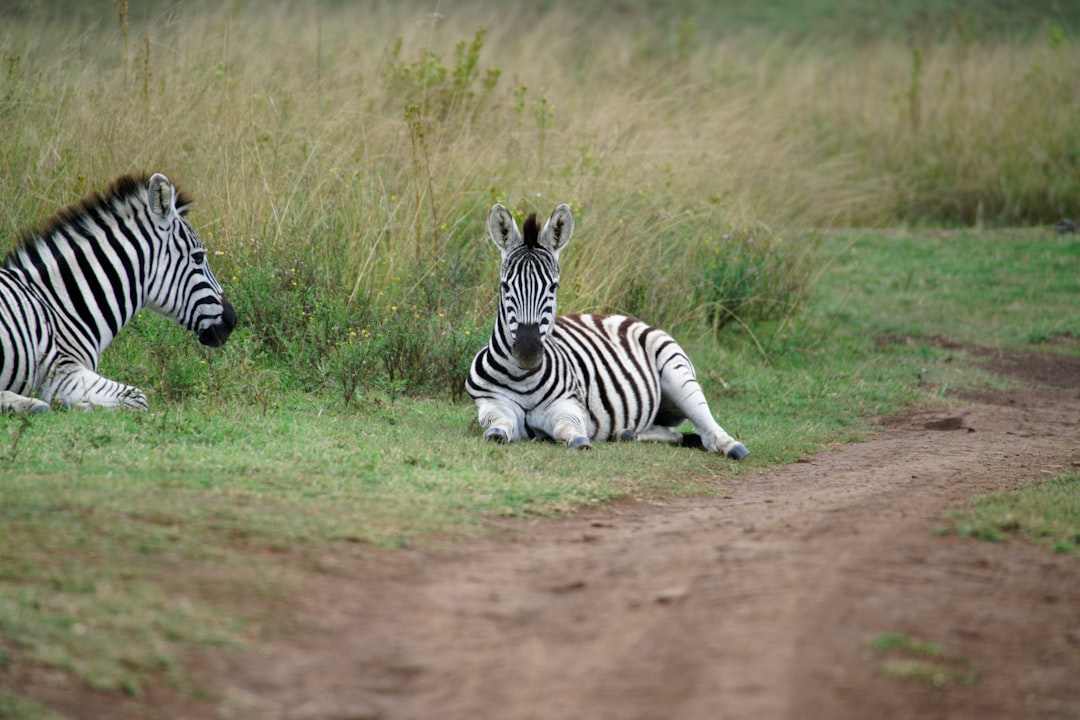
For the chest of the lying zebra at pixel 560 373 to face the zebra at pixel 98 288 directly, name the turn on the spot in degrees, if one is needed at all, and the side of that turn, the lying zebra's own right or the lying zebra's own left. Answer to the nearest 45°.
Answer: approximately 45° to the lying zebra's own right

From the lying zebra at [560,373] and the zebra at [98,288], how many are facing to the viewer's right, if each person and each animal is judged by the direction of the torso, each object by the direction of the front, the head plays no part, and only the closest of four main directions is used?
1

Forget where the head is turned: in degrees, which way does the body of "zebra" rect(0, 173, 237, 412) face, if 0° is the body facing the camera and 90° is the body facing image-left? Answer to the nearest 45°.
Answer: approximately 270°

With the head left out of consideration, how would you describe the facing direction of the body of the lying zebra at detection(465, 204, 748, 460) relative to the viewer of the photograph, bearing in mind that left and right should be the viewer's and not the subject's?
facing the viewer and to the left of the viewer

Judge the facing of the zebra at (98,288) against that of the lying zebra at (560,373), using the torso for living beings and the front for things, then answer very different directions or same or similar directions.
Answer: very different directions

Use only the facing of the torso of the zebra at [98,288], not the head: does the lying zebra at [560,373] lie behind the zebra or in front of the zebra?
in front
